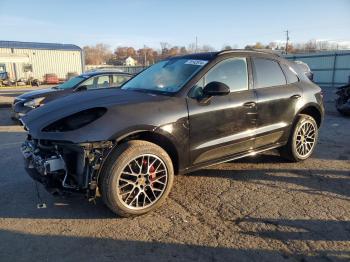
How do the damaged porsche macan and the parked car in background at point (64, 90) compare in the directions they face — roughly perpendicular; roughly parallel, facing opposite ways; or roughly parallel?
roughly parallel

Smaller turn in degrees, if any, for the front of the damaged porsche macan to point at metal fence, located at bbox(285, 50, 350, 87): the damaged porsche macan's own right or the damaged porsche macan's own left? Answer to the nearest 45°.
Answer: approximately 180°

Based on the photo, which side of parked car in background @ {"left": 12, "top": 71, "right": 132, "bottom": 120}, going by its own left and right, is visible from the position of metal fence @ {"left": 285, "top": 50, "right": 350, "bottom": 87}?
back

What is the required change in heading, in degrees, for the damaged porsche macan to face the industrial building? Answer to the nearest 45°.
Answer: approximately 90° to its right

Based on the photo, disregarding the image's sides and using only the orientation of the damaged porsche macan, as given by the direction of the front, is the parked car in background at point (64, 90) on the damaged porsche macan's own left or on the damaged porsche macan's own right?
on the damaged porsche macan's own right

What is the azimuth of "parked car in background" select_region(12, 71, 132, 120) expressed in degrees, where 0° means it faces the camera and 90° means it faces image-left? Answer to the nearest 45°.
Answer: approximately 45°

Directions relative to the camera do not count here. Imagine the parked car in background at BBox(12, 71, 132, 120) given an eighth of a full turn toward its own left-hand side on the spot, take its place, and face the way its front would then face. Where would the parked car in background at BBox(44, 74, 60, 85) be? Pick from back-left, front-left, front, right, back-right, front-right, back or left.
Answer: back

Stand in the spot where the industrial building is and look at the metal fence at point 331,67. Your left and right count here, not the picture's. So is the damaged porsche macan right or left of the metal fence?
right

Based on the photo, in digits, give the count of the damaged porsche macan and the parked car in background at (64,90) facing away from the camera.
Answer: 0

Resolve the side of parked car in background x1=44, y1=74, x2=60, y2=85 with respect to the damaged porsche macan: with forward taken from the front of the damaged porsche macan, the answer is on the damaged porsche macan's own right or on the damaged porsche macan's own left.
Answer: on the damaged porsche macan's own right

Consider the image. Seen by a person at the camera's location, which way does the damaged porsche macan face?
facing the viewer and to the left of the viewer

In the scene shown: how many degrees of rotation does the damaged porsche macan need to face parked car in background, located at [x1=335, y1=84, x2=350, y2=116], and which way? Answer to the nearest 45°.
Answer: approximately 180°
